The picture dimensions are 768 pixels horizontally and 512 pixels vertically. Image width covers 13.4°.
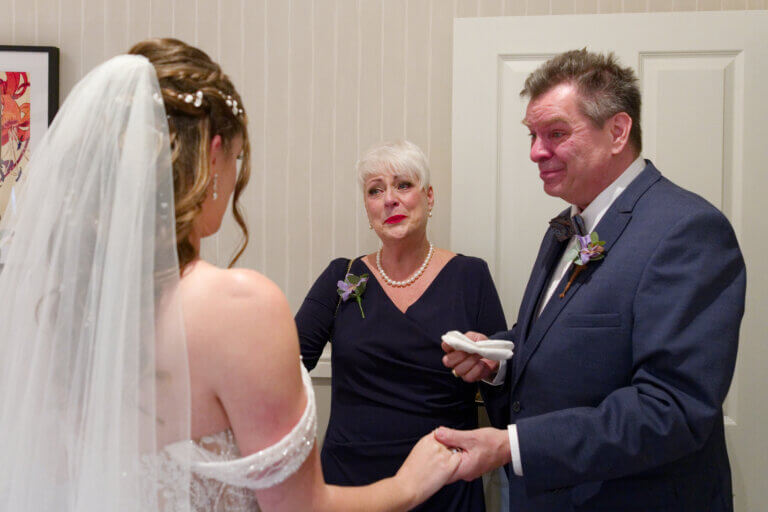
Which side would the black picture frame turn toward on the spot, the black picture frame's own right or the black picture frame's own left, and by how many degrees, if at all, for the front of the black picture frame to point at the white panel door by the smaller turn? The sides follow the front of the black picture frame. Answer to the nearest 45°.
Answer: approximately 45° to the black picture frame's own left

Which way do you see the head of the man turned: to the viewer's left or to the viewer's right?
to the viewer's left

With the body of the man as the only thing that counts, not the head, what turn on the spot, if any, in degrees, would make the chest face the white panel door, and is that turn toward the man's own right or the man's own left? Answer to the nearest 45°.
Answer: approximately 135° to the man's own right

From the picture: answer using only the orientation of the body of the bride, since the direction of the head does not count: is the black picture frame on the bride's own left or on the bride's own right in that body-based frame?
on the bride's own left

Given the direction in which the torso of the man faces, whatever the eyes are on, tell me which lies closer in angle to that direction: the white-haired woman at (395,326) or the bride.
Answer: the bride

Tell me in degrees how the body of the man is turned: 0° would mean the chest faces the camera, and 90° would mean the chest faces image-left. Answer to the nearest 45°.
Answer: approximately 45°

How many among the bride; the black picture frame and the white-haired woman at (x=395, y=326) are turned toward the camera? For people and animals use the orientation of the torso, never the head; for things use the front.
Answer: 2

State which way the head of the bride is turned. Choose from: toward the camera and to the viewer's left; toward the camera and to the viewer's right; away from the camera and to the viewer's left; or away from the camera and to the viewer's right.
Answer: away from the camera and to the viewer's right

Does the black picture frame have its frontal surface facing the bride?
yes

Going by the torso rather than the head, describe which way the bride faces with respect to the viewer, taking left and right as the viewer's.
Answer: facing away from the viewer and to the right of the viewer
